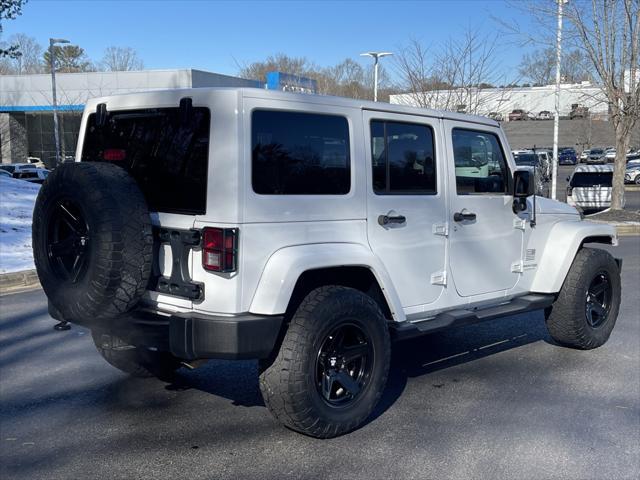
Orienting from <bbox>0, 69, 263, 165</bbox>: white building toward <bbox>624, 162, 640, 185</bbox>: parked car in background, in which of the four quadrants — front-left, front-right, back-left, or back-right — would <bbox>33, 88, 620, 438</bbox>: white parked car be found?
front-right

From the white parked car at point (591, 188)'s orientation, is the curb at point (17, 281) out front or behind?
behind

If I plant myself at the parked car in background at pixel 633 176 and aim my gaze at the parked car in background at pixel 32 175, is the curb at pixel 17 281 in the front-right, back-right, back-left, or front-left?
front-left

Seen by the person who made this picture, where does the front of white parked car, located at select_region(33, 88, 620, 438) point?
facing away from the viewer and to the right of the viewer

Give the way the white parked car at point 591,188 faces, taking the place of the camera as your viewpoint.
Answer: facing away from the viewer

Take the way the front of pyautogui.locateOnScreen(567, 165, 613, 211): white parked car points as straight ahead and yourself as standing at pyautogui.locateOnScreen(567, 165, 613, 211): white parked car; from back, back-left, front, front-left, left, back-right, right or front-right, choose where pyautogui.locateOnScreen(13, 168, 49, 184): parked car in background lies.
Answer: left

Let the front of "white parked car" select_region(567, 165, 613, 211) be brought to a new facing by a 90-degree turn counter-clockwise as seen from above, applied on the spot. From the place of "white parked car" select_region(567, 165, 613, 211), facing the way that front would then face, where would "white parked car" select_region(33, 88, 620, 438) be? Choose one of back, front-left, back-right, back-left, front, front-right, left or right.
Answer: left
